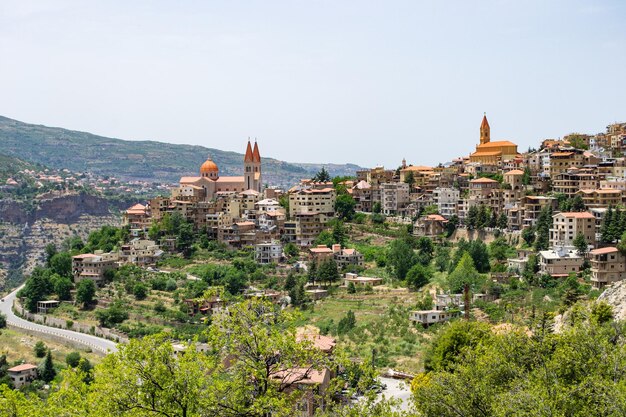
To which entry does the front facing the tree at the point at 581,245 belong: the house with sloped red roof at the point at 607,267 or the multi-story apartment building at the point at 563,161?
the multi-story apartment building

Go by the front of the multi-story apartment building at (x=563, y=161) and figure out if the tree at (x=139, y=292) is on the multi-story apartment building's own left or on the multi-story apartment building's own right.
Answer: on the multi-story apartment building's own right

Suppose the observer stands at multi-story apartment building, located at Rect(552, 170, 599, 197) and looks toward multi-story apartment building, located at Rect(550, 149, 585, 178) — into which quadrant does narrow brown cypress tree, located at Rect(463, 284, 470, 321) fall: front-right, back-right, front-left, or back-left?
back-left

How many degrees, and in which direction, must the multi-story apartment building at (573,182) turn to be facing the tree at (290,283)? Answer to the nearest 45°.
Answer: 0° — it already faces it

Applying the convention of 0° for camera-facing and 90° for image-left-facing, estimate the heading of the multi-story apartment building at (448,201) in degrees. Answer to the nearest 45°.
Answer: approximately 0°

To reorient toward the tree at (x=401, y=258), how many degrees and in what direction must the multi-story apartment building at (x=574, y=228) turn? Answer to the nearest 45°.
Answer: approximately 45° to its right

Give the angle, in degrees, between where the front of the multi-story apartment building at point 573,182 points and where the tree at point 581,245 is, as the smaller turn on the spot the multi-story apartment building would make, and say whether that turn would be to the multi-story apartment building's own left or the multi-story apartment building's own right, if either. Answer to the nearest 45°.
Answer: approximately 45° to the multi-story apartment building's own left

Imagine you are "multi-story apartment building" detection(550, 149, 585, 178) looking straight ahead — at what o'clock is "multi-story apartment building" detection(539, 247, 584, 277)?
"multi-story apartment building" detection(539, 247, 584, 277) is roughly at 12 o'clock from "multi-story apartment building" detection(550, 149, 585, 178).

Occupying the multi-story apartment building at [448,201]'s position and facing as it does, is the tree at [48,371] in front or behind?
in front

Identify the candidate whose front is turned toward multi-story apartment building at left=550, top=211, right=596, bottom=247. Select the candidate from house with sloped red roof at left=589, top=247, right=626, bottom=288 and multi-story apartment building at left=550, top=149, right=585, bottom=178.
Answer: multi-story apartment building at left=550, top=149, right=585, bottom=178

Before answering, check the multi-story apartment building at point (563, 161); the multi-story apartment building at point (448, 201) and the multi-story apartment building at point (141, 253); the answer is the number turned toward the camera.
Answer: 3

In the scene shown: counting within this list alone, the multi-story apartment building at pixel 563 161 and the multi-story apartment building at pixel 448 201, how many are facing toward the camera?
2

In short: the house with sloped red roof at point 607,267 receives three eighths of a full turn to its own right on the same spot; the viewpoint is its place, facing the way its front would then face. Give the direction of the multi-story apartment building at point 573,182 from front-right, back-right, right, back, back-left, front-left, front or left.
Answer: front
